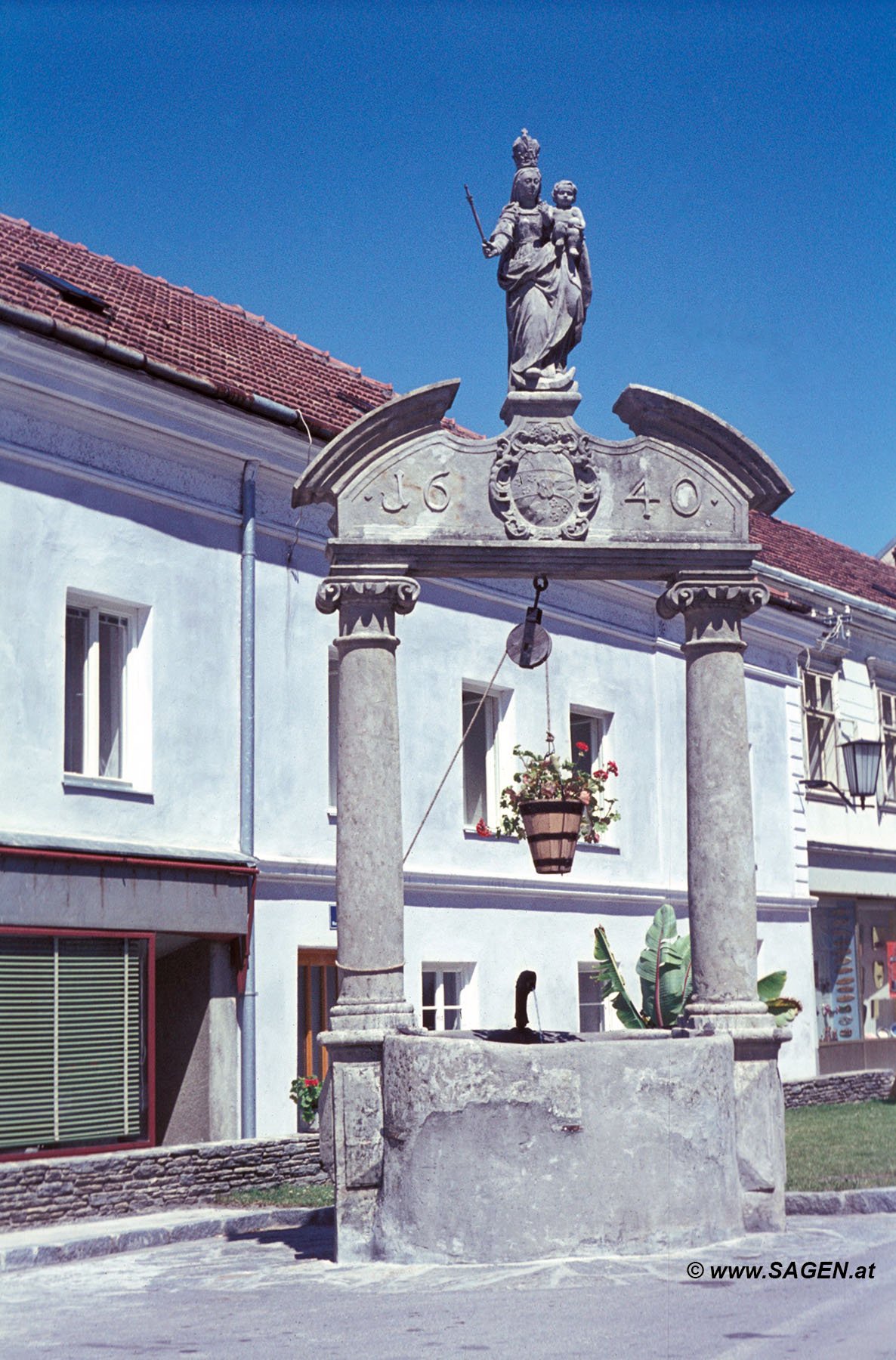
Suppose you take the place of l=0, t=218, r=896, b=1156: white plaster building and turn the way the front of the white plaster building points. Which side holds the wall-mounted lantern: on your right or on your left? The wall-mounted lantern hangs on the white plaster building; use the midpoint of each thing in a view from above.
on your left

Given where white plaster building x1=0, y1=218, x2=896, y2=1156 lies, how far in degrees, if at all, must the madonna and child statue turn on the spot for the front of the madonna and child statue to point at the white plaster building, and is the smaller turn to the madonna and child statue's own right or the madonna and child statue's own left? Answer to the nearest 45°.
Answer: approximately 135° to the madonna and child statue's own right

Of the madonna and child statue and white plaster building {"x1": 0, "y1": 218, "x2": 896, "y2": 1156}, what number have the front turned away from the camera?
0

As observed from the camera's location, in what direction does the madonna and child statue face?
facing the viewer

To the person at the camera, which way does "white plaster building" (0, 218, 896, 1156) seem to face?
facing the viewer and to the right of the viewer

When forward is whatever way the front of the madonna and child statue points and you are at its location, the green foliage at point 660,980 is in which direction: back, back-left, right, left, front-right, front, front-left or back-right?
back

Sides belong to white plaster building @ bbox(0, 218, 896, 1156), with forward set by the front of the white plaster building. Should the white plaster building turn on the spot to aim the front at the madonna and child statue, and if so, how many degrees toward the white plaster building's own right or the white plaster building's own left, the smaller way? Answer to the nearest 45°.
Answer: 0° — it already faces it

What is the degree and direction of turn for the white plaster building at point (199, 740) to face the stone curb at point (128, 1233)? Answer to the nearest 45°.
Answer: approximately 45° to its right
